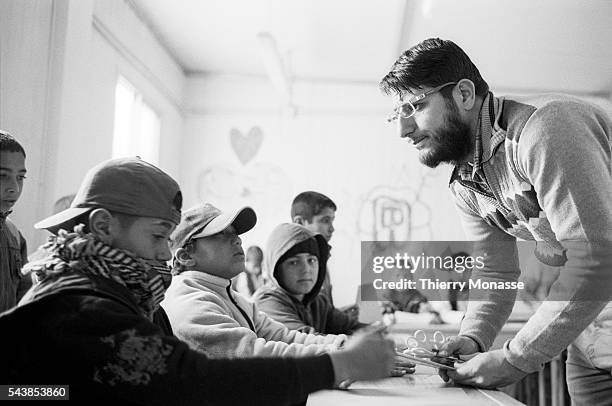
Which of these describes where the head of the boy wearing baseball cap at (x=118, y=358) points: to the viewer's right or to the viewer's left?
to the viewer's right

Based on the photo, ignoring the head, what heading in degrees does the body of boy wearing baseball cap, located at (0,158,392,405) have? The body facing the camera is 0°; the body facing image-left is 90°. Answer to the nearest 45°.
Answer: approximately 270°

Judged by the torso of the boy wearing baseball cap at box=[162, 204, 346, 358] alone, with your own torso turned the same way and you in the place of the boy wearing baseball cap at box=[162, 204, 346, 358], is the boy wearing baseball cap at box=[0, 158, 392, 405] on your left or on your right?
on your right

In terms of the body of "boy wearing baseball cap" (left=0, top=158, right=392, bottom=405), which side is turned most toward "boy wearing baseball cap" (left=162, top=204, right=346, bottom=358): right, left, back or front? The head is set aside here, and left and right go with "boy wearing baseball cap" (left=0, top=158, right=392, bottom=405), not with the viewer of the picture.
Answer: left

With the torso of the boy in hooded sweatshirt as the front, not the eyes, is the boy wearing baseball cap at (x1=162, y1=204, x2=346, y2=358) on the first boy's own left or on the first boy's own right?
on the first boy's own right

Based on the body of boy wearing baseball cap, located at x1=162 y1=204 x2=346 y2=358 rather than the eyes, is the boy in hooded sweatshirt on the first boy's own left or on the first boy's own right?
on the first boy's own left

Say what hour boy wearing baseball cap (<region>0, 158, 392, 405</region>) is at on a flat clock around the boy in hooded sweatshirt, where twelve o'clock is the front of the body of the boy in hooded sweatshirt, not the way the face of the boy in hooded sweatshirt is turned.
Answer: The boy wearing baseball cap is roughly at 2 o'clock from the boy in hooded sweatshirt.

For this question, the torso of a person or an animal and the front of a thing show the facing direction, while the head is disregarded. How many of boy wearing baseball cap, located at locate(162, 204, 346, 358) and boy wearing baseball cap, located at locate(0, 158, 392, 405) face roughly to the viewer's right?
2

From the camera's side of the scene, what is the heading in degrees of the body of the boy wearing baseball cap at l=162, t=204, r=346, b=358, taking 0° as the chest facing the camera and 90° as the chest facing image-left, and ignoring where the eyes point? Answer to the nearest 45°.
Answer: approximately 270°
